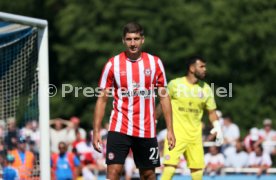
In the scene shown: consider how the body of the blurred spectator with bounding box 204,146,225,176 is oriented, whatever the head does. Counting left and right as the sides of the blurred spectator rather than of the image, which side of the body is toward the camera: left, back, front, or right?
front

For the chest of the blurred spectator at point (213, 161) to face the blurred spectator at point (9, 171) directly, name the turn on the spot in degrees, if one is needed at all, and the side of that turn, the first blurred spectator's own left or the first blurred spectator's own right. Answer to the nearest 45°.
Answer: approximately 45° to the first blurred spectator's own right

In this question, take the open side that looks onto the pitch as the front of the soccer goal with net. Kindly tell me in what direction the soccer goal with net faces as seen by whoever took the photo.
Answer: facing the viewer and to the right of the viewer

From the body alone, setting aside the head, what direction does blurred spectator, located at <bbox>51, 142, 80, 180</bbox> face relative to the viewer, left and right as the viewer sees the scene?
facing the viewer

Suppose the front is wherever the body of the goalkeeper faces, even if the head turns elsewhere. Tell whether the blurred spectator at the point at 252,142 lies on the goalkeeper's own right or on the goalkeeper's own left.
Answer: on the goalkeeper's own left

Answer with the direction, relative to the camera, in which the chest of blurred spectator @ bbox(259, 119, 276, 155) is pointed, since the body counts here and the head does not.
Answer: toward the camera
